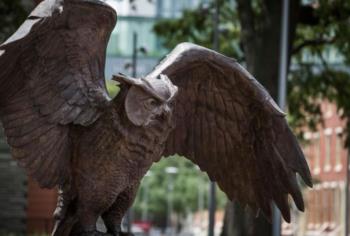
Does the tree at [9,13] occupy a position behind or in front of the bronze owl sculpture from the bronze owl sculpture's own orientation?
behind

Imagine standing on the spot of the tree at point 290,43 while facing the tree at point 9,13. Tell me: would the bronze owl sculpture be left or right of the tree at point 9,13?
left

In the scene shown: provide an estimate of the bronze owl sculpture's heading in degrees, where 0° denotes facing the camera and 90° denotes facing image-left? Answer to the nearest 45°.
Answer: approximately 315°

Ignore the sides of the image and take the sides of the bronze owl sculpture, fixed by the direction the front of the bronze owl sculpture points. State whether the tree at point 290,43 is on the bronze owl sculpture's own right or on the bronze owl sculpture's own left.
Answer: on the bronze owl sculpture's own left
